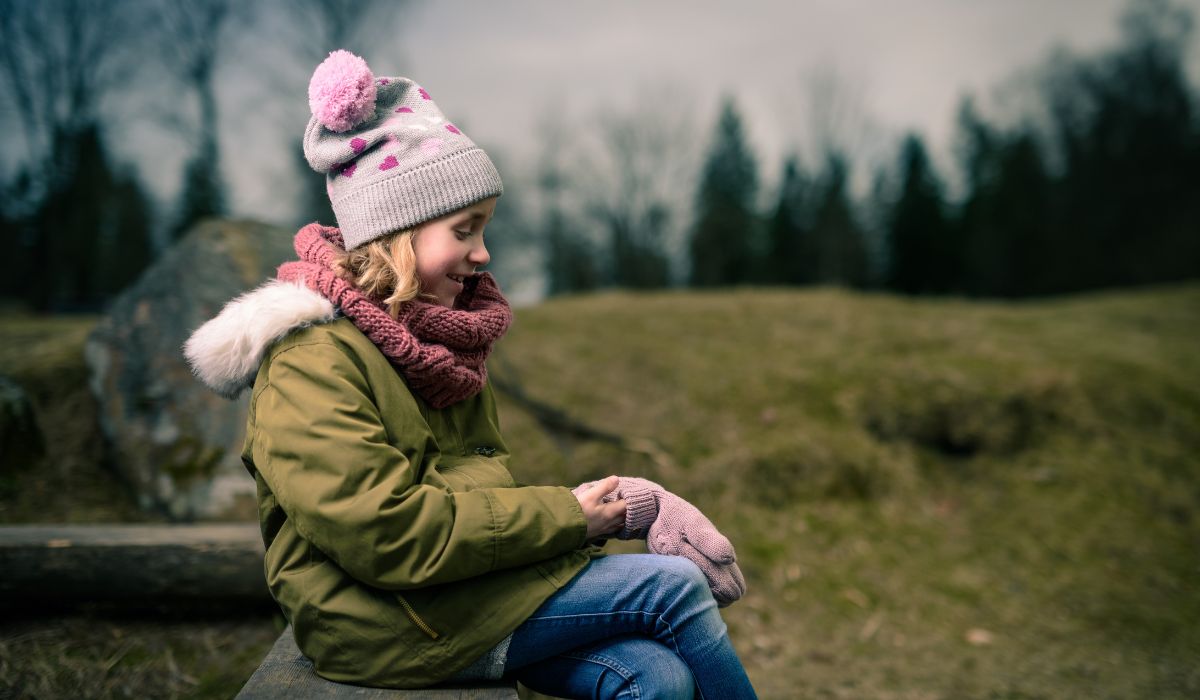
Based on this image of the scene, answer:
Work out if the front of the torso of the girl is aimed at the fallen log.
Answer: no

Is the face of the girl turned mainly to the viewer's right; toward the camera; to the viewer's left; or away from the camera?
to the viewer's right

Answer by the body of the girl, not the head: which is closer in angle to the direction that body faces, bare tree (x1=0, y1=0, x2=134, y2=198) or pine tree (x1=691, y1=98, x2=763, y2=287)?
the pine tree

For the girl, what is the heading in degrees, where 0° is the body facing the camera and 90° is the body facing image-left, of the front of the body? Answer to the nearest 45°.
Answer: approximately 270°

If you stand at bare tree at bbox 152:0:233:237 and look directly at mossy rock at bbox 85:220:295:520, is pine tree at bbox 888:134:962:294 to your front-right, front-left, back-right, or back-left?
back-left

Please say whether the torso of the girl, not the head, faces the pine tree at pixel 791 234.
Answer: no

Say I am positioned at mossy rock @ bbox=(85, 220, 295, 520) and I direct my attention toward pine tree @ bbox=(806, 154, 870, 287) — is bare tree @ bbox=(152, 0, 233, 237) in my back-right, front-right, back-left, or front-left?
front-left

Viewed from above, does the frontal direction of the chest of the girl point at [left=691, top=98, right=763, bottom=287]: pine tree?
no
